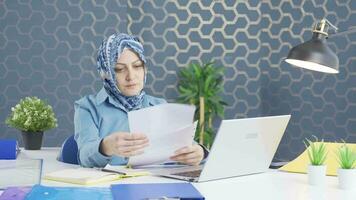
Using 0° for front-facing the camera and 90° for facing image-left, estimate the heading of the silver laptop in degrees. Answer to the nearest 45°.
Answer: approximately 135°

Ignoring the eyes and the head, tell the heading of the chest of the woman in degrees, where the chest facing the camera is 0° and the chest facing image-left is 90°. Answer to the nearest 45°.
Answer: approximately 315°

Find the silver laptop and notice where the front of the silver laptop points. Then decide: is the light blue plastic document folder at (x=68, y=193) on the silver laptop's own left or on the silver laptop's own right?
on the silver laptop's own left

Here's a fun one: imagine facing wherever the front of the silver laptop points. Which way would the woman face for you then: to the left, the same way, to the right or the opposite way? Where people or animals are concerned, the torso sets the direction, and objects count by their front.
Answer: the opposite way

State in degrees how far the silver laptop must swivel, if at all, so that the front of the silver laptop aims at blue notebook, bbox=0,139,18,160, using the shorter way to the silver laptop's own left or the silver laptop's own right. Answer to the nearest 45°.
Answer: approximately 45° to the silver laptop's own left
